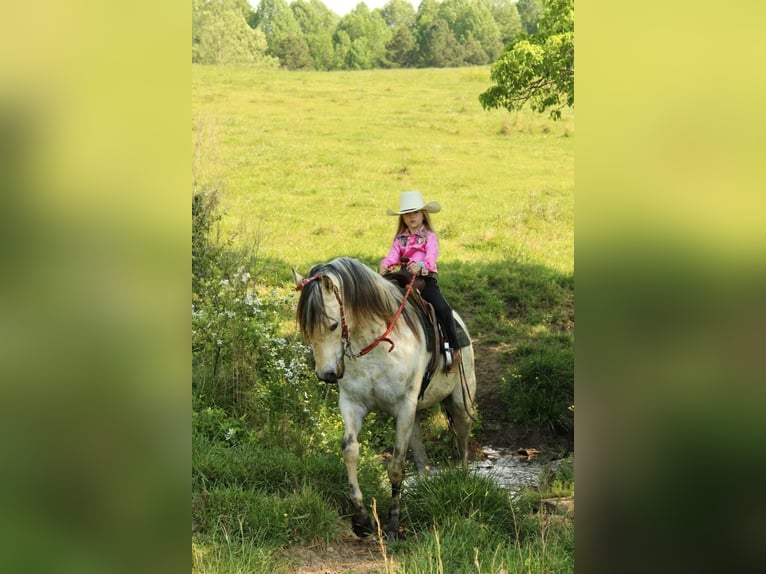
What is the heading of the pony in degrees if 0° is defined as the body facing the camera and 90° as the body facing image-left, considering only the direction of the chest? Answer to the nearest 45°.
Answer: approximately 45°

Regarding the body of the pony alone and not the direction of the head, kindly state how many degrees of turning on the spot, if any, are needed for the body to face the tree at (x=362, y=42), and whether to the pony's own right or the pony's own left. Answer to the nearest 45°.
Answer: approximately 135° to the pony's own right

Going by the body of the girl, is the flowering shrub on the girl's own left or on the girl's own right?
on the girl's own right

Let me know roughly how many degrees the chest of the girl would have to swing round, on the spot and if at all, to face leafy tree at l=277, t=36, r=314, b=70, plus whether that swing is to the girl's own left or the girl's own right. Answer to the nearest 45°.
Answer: approximately 135° to the girl's own right

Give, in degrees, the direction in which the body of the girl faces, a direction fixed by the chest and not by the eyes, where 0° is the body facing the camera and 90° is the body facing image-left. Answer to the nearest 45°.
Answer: approximately 45°

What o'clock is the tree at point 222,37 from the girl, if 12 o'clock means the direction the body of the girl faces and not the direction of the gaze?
The tree is roughly at 4 o'clock from the girl.

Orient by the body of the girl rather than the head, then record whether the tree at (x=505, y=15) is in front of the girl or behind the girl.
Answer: behind
